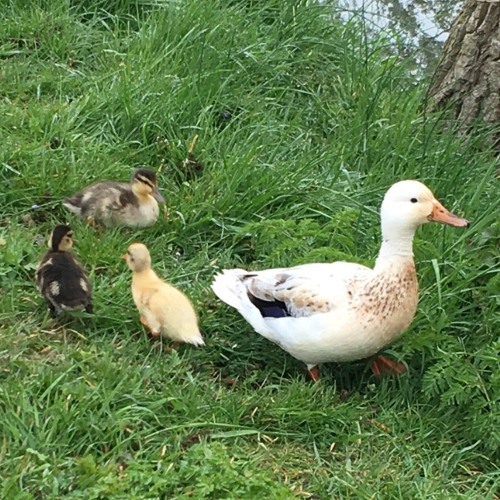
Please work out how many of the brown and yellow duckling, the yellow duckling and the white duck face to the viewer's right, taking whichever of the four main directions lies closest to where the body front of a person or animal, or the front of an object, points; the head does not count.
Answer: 2

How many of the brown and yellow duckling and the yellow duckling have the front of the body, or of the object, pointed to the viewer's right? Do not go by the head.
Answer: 1

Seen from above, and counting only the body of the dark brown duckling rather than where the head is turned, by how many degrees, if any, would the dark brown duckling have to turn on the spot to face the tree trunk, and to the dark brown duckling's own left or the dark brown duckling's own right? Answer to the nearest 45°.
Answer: approximately 45° to the dark brown duckling's own right

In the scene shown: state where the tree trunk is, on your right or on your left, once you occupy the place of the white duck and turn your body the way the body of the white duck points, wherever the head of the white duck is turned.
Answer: on your left

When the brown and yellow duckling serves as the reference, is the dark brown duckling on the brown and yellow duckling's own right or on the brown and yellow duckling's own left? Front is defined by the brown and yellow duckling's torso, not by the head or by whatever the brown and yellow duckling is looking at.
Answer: on the brown and yellow duckling's own right

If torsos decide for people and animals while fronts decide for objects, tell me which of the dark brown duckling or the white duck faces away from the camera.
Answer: the dark brown duckling

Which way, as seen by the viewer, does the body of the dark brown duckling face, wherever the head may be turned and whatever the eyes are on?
away from the camera

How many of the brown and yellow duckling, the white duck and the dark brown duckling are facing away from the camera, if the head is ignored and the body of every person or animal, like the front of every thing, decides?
1

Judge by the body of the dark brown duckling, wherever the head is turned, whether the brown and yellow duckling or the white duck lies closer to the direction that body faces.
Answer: the brown and yellow duckling

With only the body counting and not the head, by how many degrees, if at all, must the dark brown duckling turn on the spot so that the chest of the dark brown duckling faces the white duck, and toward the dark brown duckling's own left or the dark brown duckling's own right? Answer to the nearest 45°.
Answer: approximately 90° to the dark brown duckling's own right

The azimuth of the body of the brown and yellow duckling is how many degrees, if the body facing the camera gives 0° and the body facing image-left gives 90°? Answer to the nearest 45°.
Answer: approximately 270°

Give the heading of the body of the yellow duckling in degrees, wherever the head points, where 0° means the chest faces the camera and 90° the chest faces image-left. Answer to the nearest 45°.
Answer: approximately 135°

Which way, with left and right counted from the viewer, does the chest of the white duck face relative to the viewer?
facing to the right of the viewer

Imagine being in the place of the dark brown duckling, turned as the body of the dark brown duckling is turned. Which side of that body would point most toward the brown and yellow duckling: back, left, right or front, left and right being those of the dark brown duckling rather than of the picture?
front

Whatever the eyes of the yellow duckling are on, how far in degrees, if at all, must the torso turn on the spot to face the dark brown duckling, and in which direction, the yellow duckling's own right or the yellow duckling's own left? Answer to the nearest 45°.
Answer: approximately 45° to the yellow duckling's own left
